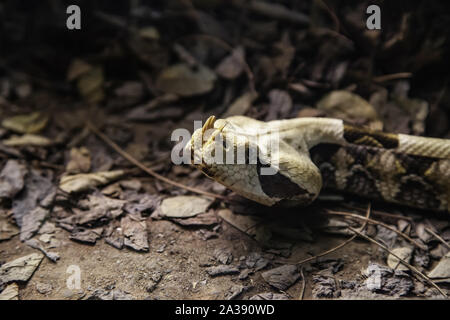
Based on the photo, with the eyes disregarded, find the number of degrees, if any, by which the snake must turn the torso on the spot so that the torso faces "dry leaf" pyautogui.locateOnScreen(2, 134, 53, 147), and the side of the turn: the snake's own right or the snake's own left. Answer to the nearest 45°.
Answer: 0° — it already faces it

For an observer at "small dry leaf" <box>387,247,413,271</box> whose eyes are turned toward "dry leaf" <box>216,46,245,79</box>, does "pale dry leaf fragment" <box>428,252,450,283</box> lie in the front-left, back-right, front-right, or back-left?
back-right

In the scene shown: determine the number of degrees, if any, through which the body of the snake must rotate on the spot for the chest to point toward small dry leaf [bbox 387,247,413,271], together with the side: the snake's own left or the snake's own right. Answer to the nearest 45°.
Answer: approximately 135° to the snake's own left

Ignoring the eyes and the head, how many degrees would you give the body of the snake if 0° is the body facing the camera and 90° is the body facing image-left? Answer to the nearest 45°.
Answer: approximately 90°

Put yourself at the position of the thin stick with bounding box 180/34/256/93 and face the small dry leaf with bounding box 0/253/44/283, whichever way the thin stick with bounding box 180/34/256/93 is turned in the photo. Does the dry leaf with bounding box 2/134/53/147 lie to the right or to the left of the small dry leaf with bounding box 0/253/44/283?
right

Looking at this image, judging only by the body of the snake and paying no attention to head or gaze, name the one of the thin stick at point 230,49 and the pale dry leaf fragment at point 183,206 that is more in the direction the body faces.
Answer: the pale dry leaf fragment

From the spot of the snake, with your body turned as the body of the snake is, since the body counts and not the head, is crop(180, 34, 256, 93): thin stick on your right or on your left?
on your right

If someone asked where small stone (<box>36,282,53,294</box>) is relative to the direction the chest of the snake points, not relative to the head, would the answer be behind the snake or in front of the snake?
in front
